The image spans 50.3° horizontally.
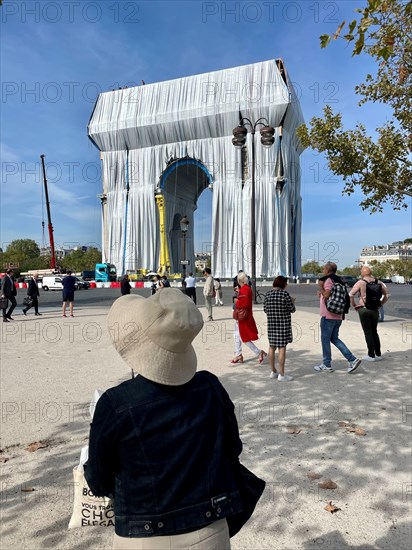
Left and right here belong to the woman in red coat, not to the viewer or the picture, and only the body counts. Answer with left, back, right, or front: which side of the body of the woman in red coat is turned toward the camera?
left

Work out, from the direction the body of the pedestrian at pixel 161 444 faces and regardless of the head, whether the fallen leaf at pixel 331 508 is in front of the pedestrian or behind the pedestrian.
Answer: in front

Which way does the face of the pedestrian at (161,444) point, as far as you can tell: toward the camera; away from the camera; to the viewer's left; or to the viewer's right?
away from the camera

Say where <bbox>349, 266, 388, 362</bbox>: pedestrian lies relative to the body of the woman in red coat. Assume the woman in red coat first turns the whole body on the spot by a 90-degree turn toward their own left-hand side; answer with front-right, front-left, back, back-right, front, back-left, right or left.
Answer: left

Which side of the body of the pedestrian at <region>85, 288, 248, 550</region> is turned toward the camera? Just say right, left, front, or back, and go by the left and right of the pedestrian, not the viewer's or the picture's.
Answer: back

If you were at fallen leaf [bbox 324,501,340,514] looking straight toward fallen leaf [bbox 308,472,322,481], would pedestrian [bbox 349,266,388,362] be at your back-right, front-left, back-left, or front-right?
front-right

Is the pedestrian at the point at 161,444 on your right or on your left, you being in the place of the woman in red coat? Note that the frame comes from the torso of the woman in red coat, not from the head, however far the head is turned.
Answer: on your left

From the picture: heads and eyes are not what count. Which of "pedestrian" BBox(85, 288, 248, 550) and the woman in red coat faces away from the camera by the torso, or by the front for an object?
the pedestrian

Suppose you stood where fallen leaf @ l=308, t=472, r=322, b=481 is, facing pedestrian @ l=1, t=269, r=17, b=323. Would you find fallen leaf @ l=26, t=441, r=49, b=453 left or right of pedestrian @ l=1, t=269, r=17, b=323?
left

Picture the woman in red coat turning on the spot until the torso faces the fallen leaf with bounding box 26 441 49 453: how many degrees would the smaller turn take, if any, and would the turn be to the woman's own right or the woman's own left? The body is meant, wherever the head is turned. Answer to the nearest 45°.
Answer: approximately 45° to the woman's own left

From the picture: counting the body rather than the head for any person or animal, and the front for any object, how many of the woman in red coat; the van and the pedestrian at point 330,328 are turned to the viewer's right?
1
